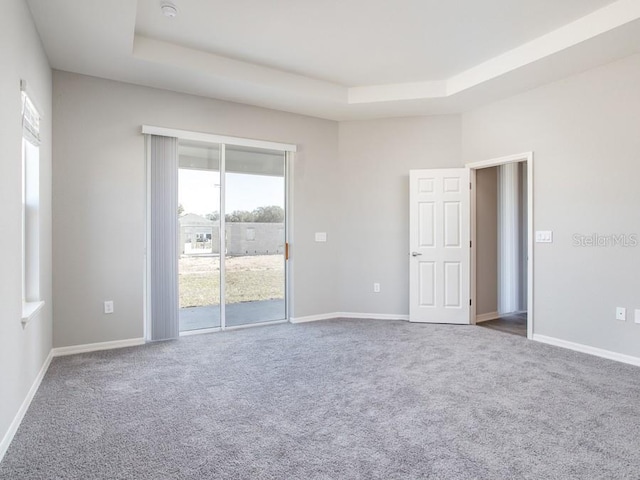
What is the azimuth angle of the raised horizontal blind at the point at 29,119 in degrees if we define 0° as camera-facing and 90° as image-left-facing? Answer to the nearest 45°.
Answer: approximately 270°

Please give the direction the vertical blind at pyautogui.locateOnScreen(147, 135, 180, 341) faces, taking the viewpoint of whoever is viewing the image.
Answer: facing the viewer

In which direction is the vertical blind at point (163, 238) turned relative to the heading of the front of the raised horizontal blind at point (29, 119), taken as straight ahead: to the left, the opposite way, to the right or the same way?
to the right

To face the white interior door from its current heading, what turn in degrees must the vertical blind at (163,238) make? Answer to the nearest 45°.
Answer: approximately 90° to its left

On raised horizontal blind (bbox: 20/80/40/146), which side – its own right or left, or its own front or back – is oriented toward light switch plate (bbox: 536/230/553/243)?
front

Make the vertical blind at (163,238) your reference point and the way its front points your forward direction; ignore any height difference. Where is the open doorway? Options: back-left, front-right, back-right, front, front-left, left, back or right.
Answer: left

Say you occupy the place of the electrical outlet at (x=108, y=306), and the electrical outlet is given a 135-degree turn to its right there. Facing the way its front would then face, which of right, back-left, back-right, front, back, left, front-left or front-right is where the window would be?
left

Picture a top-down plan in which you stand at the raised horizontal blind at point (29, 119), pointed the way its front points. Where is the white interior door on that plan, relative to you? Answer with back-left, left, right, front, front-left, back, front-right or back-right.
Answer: front

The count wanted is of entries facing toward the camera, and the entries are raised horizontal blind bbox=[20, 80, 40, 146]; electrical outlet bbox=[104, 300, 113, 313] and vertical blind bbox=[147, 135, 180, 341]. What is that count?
2

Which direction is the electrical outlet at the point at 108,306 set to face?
toward the camera

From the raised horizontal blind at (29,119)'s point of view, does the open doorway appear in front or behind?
in front

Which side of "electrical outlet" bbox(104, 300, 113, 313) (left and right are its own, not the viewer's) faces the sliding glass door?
left

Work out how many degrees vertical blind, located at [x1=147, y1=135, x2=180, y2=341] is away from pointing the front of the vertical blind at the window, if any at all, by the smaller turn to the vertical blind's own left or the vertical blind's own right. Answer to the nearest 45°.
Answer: approximately 45° to the vertical blind's own right

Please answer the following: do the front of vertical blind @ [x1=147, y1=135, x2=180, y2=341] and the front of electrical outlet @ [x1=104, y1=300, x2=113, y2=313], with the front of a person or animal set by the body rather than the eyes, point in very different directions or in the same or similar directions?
same or similar directions

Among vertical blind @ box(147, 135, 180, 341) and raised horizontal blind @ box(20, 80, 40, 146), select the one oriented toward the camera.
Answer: vertical blind @ box(147, 135, 180, 341)
